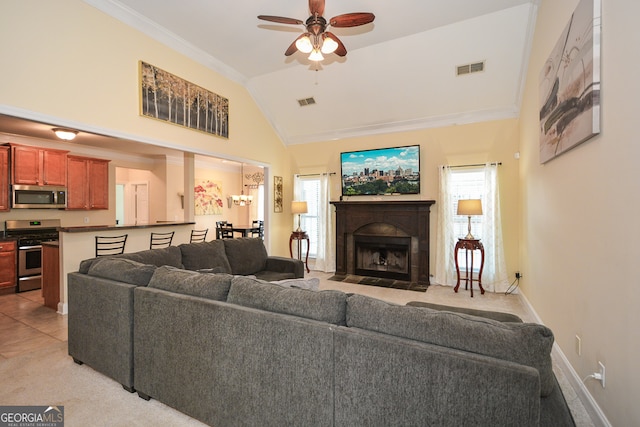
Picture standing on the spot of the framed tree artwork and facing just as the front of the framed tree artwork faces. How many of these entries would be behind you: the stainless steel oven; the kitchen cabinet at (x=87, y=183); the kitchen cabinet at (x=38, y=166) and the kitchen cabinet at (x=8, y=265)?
4

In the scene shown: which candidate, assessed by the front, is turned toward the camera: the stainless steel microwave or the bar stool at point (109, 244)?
the stainless steel microwave

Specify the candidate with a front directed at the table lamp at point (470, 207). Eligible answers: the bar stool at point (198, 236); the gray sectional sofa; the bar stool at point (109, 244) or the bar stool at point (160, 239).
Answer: the gray sectional sofa

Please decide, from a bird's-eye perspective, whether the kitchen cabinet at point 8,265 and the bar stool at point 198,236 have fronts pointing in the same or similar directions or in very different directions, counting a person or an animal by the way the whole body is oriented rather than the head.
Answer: very different directions

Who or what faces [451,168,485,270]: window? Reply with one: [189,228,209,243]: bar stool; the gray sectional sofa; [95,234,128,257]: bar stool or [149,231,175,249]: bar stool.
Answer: the gray sectional sofa

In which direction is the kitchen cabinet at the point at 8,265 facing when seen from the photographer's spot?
facing the viewer

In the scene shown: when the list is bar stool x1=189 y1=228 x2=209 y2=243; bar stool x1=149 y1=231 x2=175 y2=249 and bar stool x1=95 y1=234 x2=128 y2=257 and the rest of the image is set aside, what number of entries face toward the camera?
0

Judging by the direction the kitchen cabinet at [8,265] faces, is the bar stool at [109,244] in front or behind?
in front

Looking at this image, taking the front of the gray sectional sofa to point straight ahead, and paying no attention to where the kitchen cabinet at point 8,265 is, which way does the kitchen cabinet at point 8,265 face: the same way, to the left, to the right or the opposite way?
to the right

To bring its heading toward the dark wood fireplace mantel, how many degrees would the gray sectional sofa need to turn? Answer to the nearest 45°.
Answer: approximately 45° to its left

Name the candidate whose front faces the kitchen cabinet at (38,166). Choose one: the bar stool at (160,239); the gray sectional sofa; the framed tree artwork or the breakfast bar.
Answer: the bar stool

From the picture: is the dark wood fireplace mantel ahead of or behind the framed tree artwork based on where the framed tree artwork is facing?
ahead

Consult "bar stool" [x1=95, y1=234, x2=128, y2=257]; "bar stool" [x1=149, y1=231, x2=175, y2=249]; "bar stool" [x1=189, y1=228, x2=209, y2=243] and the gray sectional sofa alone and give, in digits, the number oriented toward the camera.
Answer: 0

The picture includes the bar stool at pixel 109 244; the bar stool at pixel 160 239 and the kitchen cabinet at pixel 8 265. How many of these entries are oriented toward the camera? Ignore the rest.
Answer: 1

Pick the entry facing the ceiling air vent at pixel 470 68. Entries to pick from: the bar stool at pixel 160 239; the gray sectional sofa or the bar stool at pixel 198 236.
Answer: the gray sectional sofa
